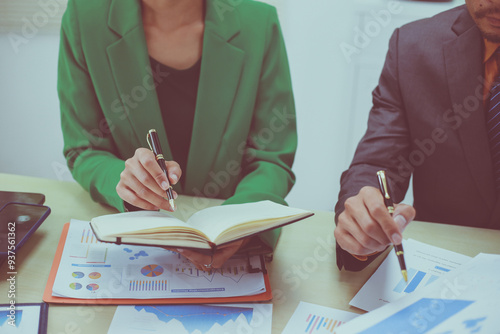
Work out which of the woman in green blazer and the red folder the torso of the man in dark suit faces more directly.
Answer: the red folder

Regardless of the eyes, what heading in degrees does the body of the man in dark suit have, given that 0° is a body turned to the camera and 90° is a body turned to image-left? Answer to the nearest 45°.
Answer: approximately 0°

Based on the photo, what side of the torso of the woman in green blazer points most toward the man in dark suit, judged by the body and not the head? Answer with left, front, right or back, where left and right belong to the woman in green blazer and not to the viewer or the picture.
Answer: left

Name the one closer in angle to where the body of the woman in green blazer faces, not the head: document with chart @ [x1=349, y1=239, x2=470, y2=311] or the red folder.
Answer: the red folder

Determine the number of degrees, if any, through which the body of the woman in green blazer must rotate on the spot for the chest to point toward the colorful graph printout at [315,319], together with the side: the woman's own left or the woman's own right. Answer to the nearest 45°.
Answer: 0° — they already face it

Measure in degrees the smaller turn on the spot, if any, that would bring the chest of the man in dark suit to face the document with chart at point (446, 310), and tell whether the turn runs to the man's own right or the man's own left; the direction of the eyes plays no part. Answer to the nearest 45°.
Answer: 0° — they already face it
